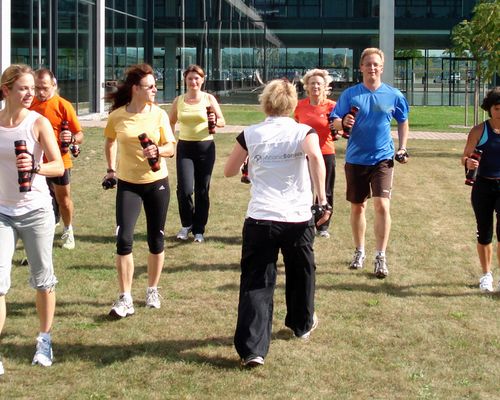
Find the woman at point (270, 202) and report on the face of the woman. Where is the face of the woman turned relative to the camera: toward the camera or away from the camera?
away from the camera

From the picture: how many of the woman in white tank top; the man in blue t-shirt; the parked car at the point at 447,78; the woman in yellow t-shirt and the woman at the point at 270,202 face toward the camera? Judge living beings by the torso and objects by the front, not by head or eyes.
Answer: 3

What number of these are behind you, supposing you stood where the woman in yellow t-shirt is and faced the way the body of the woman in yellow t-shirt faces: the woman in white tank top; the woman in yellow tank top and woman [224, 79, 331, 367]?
1

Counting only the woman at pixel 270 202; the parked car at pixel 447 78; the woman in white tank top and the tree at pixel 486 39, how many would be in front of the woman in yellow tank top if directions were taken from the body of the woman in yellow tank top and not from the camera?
2

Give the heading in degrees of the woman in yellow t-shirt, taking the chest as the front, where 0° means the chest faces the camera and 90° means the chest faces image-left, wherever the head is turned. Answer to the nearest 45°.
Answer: approximately 0°

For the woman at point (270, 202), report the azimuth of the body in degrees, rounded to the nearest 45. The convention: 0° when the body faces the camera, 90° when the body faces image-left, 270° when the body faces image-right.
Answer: approximately 180°

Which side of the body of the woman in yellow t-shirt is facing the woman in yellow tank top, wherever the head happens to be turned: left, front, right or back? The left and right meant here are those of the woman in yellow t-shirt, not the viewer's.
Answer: back

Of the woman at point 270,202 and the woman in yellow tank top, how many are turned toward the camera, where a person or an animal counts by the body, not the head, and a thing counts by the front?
1

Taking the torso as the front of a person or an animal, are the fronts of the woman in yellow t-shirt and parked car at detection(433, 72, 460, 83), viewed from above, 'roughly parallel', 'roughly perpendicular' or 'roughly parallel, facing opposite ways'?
roughly perpendicular

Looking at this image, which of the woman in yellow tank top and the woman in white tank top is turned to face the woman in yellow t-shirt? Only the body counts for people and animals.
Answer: the woman in yellow tank top
